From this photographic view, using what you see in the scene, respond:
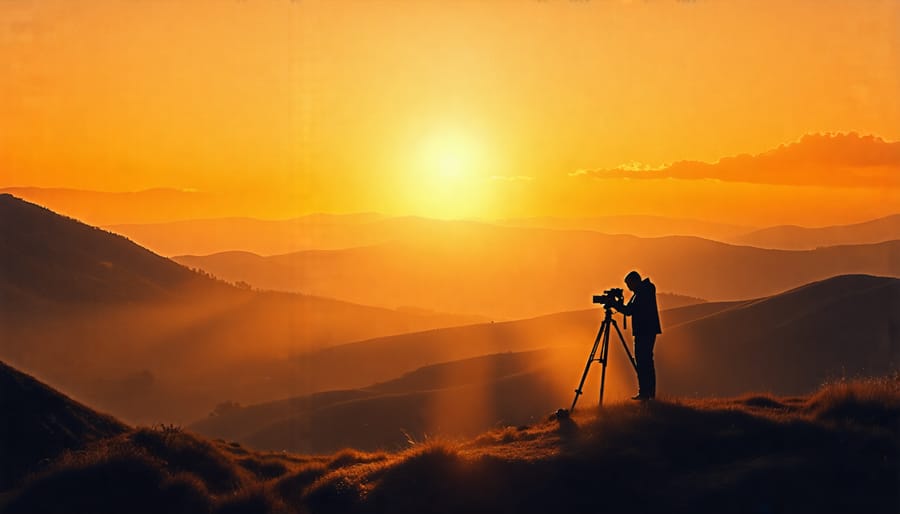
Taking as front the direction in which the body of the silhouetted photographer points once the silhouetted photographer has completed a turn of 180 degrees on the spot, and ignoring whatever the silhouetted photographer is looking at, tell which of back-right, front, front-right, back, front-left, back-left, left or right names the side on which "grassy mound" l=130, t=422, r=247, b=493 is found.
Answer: back

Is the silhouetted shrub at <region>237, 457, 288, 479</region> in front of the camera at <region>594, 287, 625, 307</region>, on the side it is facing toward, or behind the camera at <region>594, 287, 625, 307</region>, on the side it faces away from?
in front

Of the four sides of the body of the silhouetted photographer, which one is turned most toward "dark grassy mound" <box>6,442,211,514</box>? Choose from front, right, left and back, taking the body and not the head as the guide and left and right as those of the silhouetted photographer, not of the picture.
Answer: front

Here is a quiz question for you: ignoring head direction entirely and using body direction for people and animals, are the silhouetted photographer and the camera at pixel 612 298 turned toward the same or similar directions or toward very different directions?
same or similar directions

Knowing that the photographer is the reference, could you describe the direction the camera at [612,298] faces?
facing to the left of the viewer

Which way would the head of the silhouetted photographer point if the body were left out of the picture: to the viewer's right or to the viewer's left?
to the viewer's left

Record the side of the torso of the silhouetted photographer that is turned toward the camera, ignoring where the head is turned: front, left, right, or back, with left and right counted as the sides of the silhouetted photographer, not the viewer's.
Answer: left

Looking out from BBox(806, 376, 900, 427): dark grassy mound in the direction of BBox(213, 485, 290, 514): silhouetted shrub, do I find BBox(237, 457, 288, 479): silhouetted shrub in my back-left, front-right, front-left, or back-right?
front-right

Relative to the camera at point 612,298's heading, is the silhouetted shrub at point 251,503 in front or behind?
in front

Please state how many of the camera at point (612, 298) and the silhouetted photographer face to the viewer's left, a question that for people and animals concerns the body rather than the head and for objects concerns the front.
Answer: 2

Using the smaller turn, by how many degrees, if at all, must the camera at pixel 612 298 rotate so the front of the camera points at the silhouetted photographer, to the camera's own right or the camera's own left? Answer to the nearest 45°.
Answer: approximately 180°

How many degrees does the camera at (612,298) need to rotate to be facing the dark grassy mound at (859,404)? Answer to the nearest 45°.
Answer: approximately 180°

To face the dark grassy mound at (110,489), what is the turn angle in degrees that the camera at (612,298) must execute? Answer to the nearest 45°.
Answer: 0° — it already faces it

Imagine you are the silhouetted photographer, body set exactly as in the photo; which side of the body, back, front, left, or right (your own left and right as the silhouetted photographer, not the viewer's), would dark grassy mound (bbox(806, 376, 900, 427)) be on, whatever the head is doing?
back
